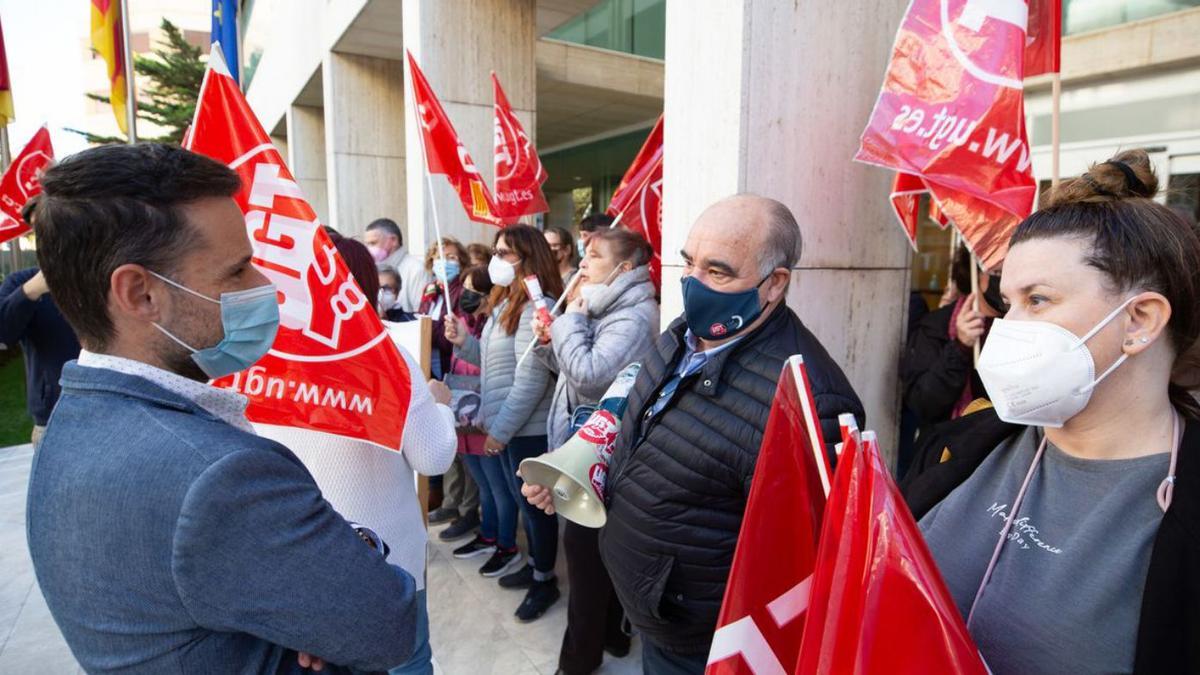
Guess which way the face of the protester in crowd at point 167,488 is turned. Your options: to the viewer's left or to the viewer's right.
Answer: to the viewer's right

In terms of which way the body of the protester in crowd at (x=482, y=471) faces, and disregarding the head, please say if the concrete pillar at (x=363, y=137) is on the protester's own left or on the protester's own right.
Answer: on the protester's own right

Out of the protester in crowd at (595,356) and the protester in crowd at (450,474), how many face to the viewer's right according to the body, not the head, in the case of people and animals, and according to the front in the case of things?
0

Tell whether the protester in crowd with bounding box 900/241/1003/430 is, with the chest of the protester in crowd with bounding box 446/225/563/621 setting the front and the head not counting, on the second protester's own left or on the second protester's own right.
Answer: on the second protester's own left

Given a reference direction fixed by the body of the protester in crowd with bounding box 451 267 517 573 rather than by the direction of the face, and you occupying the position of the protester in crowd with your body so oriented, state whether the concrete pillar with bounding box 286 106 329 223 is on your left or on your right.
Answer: on your right

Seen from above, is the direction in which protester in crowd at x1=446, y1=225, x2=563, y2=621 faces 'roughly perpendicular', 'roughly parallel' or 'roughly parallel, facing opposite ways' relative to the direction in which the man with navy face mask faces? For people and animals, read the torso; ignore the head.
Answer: roughly parallel

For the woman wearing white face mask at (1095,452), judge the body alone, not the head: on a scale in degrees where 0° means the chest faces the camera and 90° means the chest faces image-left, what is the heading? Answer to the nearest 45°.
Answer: approximately 45°

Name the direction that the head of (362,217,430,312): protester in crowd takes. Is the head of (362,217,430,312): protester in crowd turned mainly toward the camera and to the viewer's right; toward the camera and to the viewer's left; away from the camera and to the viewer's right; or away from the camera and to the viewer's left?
toward the camera and to the viewer's left

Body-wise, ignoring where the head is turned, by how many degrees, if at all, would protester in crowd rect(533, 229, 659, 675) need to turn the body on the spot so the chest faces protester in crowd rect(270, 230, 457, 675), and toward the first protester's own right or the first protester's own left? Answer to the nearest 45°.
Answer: approximately 45° to the first protester's own left

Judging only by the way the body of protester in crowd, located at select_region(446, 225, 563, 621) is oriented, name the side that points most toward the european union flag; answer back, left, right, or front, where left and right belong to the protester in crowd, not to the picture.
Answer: right

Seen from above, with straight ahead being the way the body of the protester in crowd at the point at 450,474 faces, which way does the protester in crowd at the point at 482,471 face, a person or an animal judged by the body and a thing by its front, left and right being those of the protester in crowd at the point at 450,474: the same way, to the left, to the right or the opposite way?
the same way

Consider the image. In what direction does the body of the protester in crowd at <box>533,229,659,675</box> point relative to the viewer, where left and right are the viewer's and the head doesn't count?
facing to the left of the viewer

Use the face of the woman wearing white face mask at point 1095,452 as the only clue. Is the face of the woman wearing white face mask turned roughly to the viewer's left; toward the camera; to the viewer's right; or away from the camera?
to the viewer's left

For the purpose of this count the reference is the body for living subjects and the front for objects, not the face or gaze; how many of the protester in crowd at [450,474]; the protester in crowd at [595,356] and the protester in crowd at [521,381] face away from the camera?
0

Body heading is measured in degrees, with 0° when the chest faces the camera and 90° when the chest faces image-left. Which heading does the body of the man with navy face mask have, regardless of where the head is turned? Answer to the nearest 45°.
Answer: approximately 45°

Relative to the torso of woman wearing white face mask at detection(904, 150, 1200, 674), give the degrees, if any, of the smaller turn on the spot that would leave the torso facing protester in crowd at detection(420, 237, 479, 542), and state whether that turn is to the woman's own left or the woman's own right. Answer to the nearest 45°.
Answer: approximately 90° to the woman's own right
